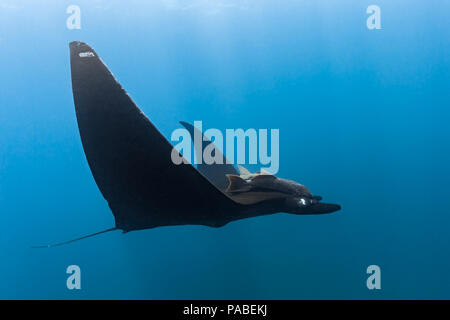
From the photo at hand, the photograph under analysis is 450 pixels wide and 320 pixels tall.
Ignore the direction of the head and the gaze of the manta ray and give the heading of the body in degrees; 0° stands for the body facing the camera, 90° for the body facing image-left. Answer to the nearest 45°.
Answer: approximately 270°
